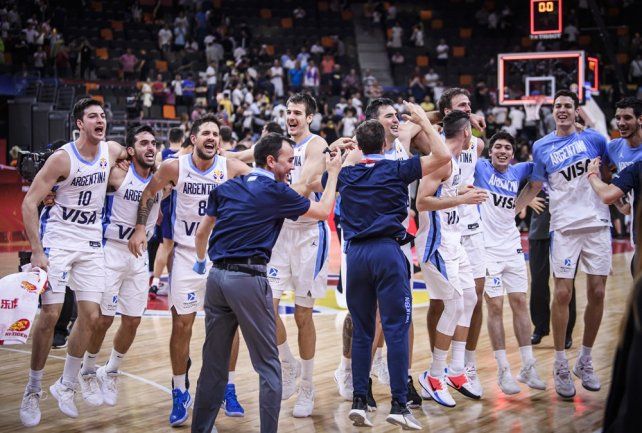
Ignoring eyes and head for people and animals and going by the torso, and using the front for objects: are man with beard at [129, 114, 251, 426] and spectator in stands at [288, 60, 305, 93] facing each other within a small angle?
no

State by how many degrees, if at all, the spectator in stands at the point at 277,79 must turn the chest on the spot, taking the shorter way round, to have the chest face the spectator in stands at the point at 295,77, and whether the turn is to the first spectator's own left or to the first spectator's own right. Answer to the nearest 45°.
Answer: approximately 135° to the first spectator's own left

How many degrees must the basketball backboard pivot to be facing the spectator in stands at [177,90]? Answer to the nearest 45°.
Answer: approximately 90° to its right

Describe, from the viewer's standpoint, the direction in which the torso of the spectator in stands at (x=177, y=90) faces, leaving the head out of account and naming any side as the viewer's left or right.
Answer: facing the viewer

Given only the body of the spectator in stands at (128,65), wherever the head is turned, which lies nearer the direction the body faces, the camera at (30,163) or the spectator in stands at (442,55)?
the camera

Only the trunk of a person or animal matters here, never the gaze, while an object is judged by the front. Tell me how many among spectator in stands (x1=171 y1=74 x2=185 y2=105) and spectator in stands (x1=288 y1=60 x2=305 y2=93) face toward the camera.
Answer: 2

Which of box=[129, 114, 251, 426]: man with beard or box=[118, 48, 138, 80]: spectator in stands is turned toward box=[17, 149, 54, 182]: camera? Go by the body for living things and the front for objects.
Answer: the spectator in stands

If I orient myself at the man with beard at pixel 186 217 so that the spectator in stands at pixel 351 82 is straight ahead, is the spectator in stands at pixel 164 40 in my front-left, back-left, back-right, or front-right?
front-left

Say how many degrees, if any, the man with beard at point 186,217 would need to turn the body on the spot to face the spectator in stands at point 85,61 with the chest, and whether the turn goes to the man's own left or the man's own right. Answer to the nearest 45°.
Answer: approximately 180°

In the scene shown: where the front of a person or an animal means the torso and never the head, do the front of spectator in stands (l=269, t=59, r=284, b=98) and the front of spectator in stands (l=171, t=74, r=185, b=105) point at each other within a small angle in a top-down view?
no

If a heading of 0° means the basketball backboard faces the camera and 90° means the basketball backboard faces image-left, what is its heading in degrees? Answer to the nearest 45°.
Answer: approximately 0°

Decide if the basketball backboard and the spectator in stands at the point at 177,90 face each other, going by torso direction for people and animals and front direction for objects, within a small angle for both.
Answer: no

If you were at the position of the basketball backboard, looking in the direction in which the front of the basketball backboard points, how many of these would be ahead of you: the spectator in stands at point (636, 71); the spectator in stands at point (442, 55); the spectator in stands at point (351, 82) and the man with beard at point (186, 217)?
1

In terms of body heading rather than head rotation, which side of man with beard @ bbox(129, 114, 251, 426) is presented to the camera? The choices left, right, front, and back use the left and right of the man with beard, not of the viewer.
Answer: front

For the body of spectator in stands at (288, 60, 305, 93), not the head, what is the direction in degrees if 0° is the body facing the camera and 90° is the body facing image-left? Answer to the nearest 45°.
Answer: approximately 0°

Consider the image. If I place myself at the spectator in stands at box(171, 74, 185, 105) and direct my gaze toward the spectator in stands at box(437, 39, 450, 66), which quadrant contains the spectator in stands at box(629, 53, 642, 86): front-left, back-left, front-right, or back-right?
front-right

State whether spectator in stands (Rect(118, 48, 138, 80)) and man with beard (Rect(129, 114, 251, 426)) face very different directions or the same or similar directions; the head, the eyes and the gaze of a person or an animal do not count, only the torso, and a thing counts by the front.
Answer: same or similar directions

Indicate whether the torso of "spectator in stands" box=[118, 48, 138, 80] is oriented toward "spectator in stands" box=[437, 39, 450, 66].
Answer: no
